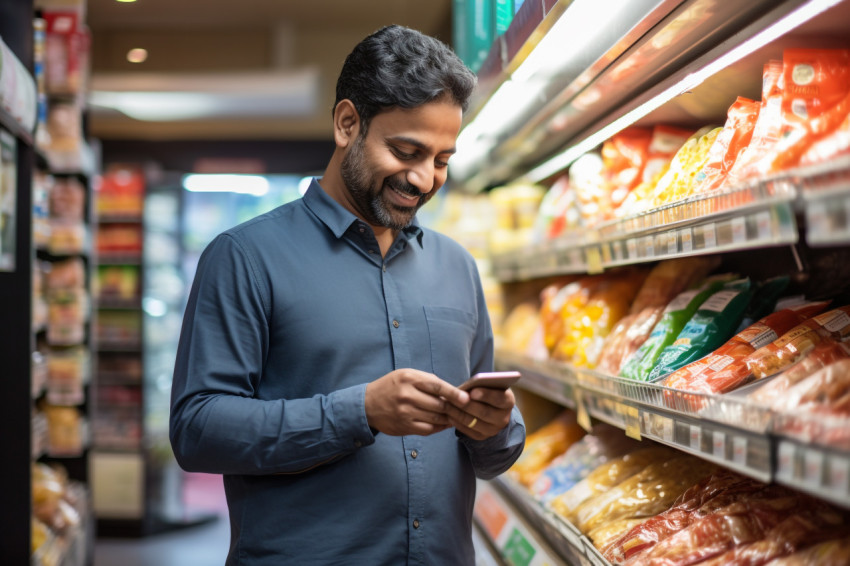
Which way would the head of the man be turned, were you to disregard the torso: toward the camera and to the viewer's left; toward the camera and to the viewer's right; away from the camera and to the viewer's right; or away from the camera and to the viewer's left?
toward the camera and to the viewer's right

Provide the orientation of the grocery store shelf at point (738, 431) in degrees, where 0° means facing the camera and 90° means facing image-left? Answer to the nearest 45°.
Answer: approximately 45°

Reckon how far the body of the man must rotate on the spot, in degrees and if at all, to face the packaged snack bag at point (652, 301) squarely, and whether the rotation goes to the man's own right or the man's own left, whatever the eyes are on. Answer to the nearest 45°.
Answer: approximately 45° to the man's own left

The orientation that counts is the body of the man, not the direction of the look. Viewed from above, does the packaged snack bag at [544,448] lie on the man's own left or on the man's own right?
on the man's own left

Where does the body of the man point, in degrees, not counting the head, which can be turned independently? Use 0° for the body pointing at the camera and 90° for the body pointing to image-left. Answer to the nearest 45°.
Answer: approximately 315°

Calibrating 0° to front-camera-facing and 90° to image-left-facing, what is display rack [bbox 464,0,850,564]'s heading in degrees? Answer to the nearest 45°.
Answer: approximately 45°

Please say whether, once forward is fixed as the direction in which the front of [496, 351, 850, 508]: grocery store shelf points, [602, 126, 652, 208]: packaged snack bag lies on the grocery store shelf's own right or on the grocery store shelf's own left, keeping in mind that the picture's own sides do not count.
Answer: on the grocery store shelf's own right
